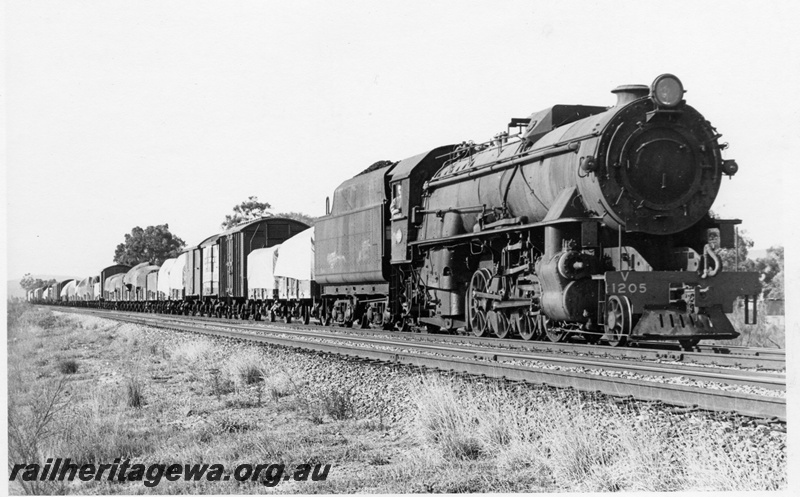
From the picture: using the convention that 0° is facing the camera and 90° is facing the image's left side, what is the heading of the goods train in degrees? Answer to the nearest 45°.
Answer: approximately 315°

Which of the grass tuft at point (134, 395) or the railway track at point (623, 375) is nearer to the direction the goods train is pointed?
the railway track

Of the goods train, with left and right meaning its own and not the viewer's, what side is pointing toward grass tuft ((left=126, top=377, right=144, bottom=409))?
right
